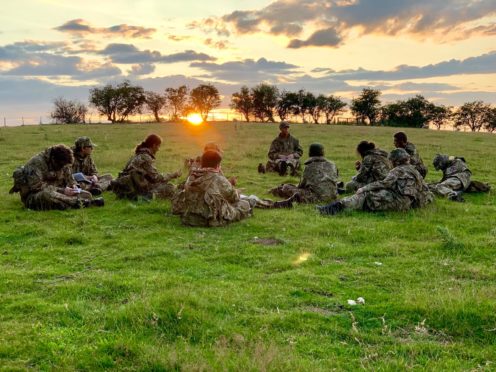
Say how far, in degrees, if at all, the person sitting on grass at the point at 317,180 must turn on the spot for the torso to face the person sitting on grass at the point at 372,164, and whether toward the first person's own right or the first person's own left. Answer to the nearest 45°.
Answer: approximately 90° to the first person's own right

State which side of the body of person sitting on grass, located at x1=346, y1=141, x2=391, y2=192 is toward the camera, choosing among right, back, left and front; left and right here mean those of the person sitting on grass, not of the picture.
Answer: left

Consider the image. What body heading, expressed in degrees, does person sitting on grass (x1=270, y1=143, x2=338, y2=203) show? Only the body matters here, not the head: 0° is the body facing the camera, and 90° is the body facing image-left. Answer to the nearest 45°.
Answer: approximately 135°

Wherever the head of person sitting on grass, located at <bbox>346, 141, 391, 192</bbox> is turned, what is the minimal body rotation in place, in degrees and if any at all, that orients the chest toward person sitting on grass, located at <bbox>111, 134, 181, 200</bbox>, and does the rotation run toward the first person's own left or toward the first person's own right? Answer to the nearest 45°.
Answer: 0° — they already face them

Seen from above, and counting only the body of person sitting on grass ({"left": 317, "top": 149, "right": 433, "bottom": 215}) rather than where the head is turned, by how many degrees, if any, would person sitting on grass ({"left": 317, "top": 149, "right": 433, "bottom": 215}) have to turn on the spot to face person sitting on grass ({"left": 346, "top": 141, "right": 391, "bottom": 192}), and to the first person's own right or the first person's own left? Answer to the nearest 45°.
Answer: approximately 45° to the first person's own right
